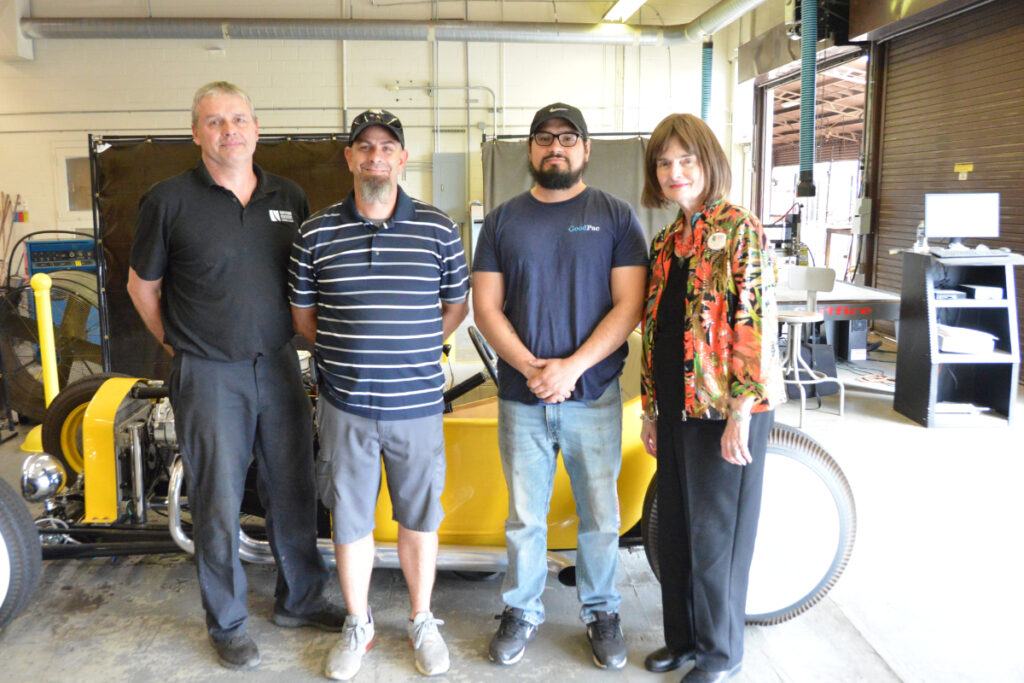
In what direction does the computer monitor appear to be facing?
toward the camera

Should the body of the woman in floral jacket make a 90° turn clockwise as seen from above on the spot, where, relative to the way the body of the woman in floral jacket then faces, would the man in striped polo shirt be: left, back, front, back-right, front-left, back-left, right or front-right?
front-left

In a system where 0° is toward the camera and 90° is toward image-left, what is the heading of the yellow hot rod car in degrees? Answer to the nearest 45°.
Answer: approximately 90°

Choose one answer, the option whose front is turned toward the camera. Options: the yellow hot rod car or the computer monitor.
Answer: the computer monitor

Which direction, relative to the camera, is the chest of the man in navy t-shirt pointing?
toward the camera

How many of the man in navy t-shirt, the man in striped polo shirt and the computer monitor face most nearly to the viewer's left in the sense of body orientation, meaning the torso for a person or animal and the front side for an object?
0

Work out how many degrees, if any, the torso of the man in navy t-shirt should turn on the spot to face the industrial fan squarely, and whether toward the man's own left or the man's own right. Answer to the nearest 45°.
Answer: approximately 135° to the man's own right

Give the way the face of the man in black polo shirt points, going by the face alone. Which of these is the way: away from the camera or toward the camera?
toward the camera

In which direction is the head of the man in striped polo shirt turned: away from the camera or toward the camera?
toward the camera

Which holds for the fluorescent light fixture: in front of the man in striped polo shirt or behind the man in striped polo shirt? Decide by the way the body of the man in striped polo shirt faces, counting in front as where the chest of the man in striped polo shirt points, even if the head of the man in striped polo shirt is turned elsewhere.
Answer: behind

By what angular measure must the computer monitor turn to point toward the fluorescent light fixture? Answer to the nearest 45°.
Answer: approximately 135° to its right
